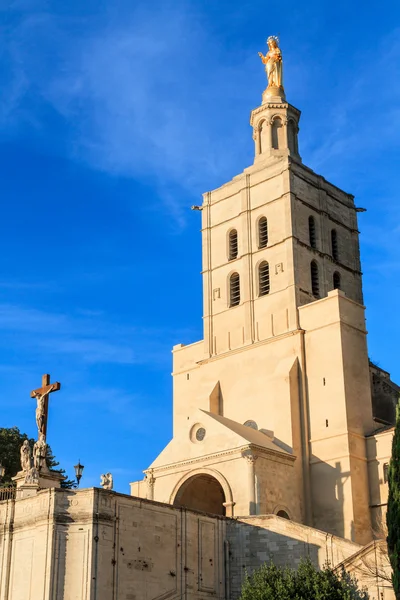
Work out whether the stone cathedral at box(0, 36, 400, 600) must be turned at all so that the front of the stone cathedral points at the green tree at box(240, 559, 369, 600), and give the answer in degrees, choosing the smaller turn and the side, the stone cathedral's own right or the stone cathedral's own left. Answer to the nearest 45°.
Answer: approximately 45° to the stone cathedral's own left

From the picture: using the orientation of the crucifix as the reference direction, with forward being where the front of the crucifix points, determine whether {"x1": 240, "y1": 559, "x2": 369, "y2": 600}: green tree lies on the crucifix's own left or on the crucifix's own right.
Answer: on the crucifix's own left

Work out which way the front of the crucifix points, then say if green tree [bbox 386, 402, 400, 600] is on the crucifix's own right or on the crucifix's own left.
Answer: on the crucifix's own left

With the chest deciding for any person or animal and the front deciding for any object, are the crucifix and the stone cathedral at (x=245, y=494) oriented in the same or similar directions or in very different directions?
same or similar directions

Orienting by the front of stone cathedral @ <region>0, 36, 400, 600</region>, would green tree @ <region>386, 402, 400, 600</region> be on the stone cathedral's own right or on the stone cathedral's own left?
on the stone cathedral's own left

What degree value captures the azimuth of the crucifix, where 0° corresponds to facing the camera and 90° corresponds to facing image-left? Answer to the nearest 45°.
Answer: approximately 45°

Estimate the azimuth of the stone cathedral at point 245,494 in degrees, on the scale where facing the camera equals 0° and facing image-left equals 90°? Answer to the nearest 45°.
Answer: approximately 45°
